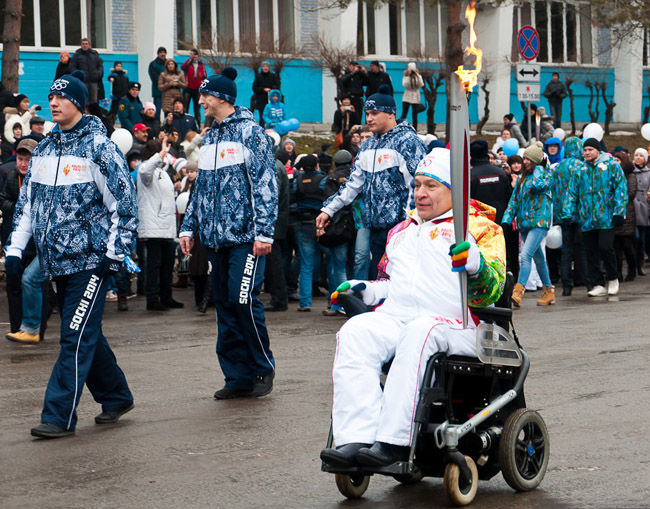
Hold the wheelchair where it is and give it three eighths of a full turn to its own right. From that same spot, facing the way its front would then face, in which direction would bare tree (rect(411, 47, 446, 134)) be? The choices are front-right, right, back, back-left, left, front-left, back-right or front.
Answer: front

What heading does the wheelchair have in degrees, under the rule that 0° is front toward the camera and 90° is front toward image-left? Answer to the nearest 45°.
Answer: approximately 45°

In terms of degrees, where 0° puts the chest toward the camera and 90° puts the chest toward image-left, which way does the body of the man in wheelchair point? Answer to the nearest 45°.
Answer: approximately 45°

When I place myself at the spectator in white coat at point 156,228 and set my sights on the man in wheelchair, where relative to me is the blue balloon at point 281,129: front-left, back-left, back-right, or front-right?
back-left

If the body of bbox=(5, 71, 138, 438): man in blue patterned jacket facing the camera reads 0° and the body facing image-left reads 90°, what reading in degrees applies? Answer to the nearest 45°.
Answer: approximately 45°
